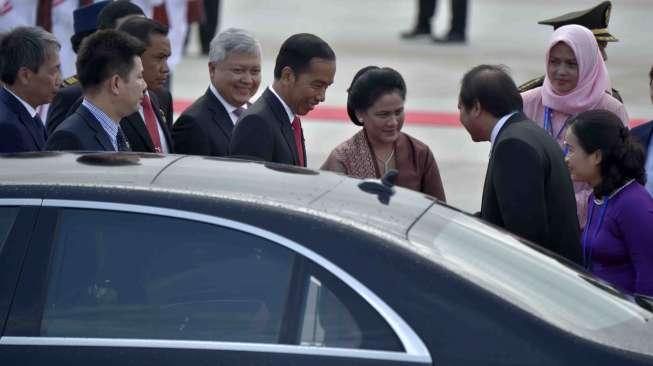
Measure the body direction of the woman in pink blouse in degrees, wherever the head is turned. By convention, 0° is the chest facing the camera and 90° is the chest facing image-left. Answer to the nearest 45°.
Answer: approximately 45°

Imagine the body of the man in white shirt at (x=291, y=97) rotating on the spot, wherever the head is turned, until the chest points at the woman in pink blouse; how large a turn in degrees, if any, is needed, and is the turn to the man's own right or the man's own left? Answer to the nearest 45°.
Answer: approximately 45° to the man's own left

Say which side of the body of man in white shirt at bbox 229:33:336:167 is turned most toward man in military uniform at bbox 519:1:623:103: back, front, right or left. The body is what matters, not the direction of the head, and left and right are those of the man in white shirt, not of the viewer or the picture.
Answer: left

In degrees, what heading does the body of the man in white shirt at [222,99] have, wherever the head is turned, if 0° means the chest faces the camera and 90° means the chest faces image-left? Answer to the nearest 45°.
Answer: approximately 315°

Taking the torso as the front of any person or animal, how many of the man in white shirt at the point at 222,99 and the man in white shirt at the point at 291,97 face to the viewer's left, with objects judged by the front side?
0
